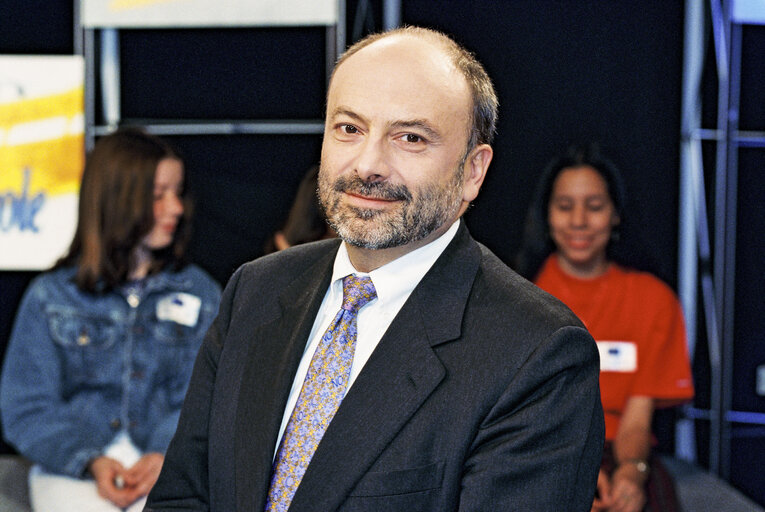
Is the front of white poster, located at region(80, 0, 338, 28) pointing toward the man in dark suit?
yes

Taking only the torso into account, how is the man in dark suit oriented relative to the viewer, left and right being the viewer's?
facing the viewer and to the left of the viewer

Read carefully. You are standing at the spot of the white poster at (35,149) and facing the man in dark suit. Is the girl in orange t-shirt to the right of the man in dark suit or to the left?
left

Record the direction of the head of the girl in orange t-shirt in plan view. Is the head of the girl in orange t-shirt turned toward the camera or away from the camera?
toward the camera

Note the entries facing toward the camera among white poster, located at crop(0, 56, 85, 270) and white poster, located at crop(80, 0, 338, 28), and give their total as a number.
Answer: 2

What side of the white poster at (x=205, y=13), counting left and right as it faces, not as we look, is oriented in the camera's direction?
front

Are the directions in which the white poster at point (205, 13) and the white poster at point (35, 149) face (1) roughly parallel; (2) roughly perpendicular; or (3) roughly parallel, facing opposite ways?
roughly parallel

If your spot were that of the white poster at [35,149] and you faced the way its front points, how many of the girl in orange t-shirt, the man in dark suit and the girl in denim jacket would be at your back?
0

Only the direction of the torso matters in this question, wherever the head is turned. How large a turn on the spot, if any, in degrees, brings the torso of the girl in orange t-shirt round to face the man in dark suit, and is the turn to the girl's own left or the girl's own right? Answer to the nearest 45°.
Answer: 0° — they already face them

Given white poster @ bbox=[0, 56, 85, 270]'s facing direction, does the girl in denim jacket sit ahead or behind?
ahead

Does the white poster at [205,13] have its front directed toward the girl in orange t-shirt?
no

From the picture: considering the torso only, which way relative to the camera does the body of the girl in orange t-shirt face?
toward the camera
